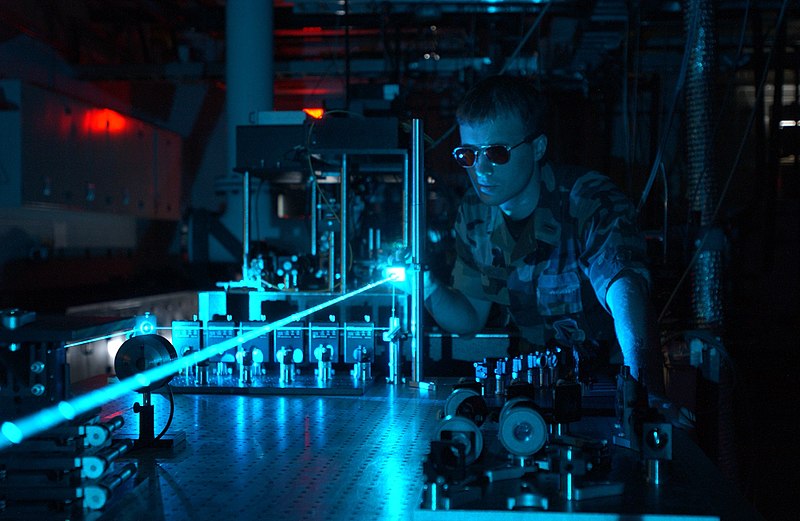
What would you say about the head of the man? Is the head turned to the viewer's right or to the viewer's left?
to the viewer's left

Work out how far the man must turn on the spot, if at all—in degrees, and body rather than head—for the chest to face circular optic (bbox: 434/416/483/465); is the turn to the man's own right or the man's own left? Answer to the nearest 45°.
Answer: approximately 45° to the man's own left

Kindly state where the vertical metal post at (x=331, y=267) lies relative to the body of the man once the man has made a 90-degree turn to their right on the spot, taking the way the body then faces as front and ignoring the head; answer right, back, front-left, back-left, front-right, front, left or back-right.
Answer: front

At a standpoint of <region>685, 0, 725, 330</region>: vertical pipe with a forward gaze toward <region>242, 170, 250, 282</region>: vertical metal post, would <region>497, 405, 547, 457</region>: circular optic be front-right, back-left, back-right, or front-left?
front-left

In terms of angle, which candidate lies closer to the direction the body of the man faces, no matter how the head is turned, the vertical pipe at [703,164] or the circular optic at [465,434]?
the circular optic

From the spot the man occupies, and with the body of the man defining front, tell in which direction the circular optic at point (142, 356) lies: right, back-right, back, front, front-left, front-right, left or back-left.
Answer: front

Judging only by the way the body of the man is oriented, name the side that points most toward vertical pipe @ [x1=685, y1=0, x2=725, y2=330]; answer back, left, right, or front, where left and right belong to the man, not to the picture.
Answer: back

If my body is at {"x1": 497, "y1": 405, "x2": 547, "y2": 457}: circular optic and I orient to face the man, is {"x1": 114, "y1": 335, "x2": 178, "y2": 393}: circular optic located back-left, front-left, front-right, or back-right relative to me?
front-left

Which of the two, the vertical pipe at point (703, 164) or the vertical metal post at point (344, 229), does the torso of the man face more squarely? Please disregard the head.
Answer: the vertical metal post

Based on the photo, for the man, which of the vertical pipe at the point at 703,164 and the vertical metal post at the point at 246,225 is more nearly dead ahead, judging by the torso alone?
the vertical metal post

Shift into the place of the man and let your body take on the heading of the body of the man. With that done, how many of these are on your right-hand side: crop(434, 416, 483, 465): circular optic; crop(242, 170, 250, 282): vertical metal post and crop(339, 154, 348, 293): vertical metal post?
2

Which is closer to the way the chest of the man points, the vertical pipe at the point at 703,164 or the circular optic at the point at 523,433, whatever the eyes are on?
the circular optic

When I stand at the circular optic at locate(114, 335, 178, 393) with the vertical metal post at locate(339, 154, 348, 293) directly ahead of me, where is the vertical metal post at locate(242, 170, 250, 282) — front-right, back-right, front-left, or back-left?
front-left

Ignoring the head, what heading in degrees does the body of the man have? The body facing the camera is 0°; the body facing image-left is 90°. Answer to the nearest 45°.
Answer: approximately 45°

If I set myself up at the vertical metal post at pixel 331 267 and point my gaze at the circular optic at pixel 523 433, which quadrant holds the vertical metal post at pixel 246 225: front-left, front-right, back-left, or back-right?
back-right

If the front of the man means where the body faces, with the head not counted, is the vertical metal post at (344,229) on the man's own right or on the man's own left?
on the man's own right
